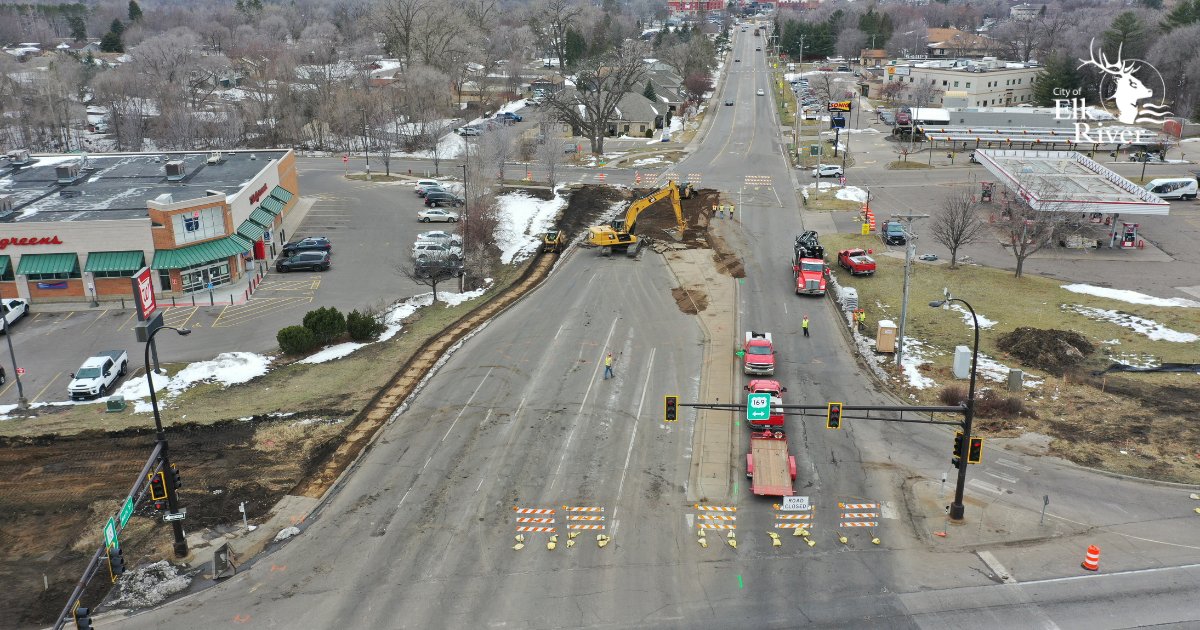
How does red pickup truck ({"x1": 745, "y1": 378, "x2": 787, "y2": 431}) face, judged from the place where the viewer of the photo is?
facing away from the viewer

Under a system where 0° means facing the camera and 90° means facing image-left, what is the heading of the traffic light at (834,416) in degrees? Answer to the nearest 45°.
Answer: approximately 0°

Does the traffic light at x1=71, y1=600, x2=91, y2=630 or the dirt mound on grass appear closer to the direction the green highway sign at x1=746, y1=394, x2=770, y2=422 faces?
the traffic light

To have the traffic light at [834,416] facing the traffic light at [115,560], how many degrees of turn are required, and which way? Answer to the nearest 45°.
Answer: approximately 45° to its right

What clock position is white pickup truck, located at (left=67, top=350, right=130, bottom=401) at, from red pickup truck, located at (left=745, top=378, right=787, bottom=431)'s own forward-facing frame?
The white pickup truck is roughly at 9 o'clock from the red pickup truck.

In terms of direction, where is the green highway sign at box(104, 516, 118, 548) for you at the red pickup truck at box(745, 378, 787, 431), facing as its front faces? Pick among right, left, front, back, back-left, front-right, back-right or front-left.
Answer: back-left

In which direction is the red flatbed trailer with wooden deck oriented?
away from the camera

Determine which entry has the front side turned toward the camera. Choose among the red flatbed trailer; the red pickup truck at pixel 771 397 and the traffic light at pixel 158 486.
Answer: the traffic light

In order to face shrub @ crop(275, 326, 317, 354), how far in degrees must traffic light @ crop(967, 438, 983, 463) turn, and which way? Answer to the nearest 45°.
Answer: approximately 90° to its right
